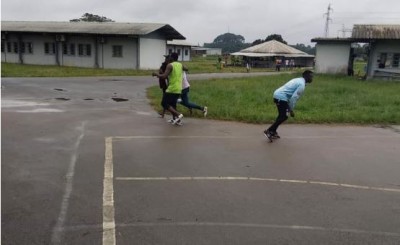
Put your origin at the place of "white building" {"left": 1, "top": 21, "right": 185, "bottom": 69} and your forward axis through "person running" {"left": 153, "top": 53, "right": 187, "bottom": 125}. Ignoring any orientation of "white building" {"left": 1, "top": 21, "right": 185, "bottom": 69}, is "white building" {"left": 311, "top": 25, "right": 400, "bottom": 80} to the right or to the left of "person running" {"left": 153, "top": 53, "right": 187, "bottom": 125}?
left

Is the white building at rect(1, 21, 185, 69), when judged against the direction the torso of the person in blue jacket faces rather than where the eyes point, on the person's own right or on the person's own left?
on the person's own left

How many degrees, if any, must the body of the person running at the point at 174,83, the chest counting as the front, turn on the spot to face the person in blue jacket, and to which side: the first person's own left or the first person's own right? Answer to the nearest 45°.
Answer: approximately 180°

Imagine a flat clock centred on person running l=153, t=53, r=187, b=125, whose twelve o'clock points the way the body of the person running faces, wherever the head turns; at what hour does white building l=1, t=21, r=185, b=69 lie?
The white building is roughly at 1 o'clock from the person running.

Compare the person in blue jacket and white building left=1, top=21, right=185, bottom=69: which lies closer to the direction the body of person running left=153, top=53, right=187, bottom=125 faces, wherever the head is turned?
the white building

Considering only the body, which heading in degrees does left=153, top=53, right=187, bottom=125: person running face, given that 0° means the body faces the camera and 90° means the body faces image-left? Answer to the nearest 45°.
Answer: approximately 135°
